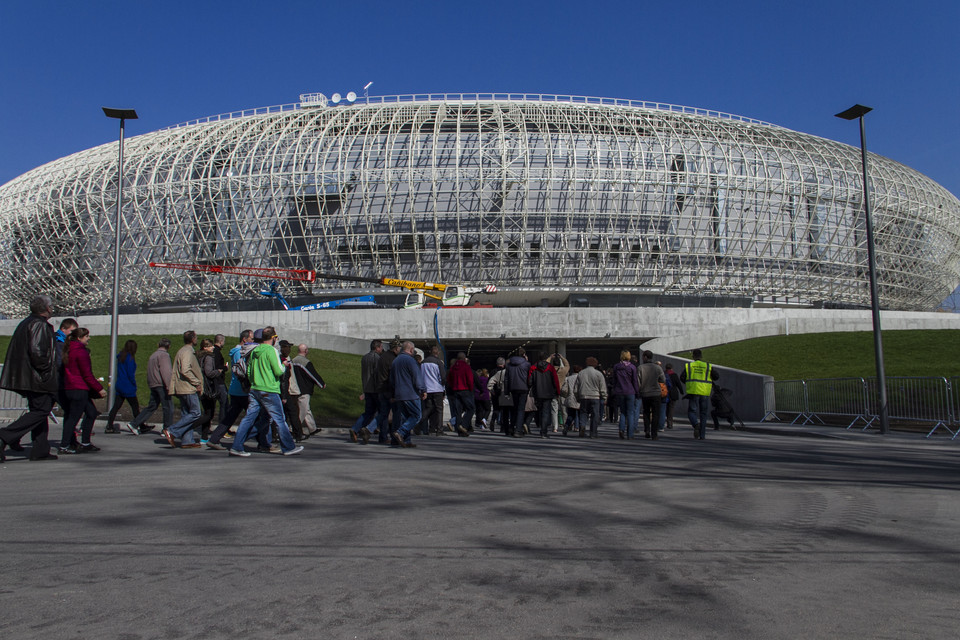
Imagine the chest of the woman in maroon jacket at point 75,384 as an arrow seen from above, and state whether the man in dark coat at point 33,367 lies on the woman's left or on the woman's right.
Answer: on the woman's right

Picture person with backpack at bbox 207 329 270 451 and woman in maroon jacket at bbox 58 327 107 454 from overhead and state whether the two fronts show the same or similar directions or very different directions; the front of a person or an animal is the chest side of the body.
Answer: same or similar directions

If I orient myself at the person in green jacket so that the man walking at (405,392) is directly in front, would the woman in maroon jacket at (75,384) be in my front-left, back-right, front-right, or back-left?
back-left

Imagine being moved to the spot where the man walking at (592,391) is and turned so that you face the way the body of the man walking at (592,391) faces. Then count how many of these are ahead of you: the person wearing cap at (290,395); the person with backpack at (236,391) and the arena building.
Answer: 1

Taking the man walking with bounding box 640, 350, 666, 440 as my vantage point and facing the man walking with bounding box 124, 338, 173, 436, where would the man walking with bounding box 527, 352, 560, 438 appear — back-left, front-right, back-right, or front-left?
front-right

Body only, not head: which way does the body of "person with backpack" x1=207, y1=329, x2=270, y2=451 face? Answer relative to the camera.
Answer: to the viewer's right

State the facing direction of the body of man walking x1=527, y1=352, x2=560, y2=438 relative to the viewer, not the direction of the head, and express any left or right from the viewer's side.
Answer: facing away from the viewer

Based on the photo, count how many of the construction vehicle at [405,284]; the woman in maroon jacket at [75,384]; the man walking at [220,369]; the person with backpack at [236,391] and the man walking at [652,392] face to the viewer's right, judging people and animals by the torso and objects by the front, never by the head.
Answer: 3

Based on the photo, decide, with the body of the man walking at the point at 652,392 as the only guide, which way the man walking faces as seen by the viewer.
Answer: away from the camera

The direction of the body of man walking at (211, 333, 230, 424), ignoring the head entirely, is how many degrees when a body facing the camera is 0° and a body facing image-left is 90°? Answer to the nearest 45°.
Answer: approximately 270°

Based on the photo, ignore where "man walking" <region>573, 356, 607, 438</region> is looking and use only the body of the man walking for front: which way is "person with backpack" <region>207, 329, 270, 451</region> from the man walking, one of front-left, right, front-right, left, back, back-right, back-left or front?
back-left

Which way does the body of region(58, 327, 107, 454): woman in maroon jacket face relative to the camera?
to the viewer's right

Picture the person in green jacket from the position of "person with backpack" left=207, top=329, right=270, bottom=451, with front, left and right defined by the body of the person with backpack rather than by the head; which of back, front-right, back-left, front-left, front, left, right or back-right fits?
right

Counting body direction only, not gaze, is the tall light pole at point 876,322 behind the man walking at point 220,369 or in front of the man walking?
in front

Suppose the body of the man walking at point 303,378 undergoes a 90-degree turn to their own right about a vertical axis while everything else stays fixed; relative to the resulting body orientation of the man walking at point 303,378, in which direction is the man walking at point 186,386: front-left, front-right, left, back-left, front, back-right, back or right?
right

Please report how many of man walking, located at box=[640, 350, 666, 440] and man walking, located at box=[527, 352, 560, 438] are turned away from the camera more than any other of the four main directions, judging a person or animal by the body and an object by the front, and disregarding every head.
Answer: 2

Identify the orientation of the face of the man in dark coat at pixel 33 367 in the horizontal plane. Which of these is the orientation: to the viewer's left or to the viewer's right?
to the viewer's right

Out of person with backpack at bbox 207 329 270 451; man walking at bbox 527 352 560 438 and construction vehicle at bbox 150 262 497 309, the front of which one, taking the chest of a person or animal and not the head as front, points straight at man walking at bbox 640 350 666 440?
the person with backpack
